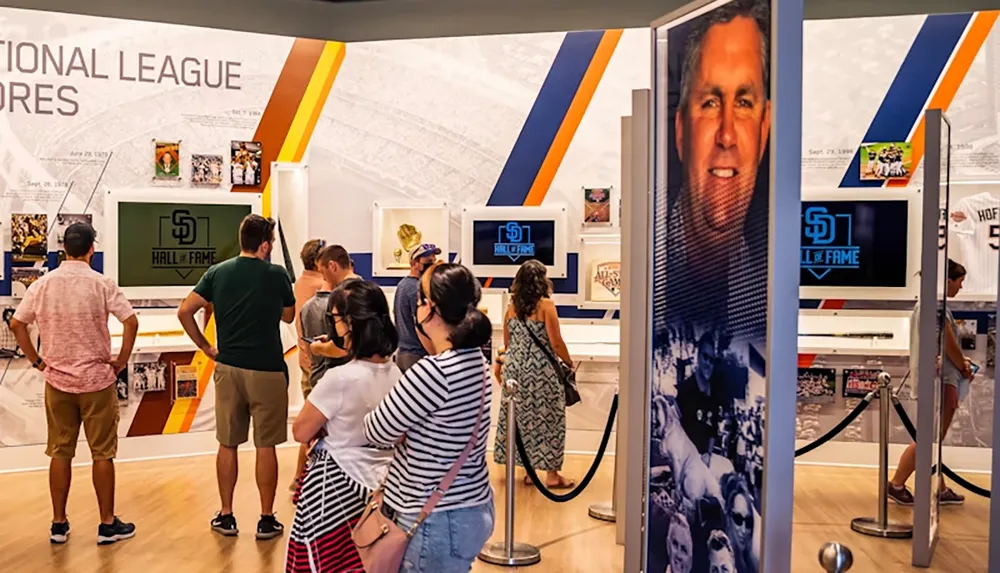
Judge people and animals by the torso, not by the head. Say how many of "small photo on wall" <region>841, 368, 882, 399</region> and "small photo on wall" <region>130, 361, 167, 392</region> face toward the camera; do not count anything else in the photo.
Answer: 2

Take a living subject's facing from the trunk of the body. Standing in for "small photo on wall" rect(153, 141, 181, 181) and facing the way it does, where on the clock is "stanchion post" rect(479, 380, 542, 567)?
The stanchion post is roughly at 11 o'clock from the small photo on wall.

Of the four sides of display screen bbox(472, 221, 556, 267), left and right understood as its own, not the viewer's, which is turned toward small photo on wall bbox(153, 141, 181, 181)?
right

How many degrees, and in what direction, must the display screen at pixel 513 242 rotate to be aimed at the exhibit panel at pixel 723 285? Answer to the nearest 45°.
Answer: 0° — it already faces it

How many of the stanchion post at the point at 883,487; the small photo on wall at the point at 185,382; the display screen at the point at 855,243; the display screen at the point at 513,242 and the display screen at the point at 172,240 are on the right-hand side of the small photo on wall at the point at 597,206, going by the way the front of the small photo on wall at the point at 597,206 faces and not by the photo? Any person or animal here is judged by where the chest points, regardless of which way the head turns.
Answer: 3

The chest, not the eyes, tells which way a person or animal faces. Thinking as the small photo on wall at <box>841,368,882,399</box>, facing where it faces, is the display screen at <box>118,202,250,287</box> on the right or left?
on its right

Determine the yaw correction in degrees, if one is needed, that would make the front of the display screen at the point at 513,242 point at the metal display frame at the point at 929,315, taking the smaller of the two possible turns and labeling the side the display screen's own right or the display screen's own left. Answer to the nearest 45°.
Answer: approximately 45° to the display screen's own left

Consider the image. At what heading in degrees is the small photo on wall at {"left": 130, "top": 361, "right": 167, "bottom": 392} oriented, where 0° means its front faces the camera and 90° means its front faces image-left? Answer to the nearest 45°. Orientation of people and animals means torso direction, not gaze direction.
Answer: approximately 0°

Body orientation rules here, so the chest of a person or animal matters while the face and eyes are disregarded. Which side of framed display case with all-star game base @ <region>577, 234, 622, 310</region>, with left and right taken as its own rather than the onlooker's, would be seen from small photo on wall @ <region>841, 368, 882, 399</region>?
left

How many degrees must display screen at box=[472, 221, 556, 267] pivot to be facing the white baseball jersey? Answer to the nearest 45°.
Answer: approximately 90° to its left

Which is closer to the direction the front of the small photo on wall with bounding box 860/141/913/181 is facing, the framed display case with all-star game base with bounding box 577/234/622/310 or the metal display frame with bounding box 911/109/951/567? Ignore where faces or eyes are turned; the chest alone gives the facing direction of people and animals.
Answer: the metal display frame

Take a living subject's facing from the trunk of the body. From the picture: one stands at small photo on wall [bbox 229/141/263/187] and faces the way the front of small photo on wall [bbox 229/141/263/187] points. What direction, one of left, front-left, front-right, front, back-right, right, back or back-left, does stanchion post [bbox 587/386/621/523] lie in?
front-left
